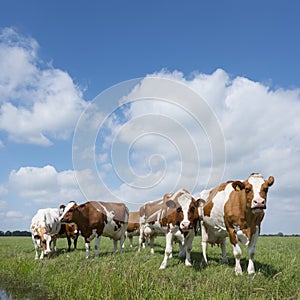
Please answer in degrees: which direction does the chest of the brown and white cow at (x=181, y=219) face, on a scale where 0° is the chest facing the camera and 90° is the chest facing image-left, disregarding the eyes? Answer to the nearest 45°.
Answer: approximately 315°

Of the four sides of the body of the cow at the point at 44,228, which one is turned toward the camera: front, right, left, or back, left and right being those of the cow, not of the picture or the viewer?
front

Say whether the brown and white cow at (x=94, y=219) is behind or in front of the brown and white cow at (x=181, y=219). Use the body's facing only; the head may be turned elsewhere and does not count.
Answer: behind

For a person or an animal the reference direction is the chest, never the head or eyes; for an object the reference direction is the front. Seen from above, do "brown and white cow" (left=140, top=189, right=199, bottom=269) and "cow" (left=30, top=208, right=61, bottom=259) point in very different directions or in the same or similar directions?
same or similar directions

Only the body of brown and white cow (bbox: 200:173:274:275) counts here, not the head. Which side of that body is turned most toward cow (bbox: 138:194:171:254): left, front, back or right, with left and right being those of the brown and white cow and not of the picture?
back

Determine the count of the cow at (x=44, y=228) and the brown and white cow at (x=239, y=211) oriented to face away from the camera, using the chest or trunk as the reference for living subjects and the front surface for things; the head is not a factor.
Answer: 0

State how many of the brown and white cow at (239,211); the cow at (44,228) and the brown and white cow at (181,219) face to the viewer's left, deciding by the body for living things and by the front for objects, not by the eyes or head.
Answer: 0

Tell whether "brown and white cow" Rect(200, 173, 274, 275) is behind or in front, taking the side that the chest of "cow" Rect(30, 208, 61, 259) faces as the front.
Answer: in front

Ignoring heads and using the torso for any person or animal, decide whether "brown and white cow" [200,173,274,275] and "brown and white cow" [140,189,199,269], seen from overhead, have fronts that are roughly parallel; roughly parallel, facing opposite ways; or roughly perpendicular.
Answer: roughly parallel

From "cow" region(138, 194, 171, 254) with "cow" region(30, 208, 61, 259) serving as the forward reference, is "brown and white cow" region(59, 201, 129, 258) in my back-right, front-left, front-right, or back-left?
front-left

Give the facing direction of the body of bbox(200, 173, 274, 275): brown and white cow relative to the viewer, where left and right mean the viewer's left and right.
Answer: facing the viewer and to the right of the viewer

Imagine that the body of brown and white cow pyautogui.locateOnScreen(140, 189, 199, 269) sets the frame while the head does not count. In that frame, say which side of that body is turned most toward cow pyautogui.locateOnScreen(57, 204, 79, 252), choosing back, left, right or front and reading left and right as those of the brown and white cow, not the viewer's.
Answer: back
